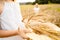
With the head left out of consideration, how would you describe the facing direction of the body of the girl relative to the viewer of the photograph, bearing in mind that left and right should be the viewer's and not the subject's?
facing the viewer and to the right of the viewer
